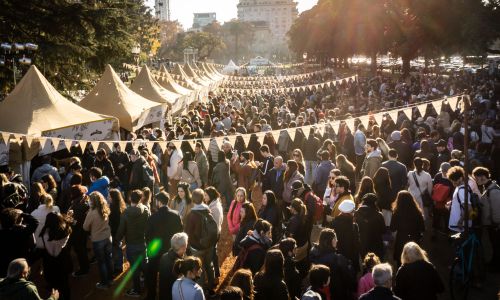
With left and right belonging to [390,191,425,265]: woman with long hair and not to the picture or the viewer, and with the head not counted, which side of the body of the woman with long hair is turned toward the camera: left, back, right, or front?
back

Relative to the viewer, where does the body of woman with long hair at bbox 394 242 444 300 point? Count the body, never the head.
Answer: away from the camera

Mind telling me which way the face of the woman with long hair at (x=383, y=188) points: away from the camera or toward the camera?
away from the camera

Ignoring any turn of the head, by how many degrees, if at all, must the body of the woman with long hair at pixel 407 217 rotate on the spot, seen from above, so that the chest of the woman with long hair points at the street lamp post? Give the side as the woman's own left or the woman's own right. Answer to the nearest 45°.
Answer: approximately 45° to the woman's own left

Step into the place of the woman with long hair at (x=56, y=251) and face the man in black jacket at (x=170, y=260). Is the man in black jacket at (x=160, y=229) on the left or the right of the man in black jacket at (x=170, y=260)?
left

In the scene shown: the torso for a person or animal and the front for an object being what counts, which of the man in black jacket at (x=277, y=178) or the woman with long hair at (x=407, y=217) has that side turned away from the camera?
the woman with long hair

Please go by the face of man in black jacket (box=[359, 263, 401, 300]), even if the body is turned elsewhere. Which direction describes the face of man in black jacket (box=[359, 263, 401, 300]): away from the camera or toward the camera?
away from the camera

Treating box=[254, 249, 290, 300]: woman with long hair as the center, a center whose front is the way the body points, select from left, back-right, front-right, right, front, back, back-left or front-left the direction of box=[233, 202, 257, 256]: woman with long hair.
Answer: front-left

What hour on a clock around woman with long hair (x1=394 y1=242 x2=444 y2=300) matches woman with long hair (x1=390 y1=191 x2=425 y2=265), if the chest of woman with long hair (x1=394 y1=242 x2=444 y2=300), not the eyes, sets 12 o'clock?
woman with long hair (x1=390 y1=191 x2=425 y2=265) is roughly at 12 o'clock from woman with long hair (x1=394 y1=242 x2=444 y2=300).
